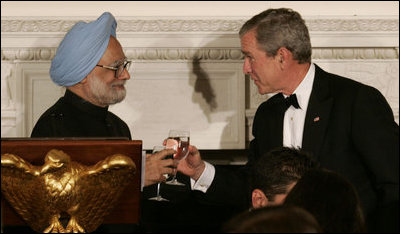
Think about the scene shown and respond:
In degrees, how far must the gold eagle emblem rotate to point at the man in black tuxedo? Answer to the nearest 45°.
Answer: approximately 135° to its left

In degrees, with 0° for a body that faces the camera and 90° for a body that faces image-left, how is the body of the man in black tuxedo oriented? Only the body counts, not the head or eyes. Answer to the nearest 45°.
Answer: approximately 45°

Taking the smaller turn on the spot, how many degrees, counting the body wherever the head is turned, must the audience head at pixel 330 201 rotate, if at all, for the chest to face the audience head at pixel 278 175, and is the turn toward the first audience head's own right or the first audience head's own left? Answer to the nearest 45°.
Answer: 0° — they already face them

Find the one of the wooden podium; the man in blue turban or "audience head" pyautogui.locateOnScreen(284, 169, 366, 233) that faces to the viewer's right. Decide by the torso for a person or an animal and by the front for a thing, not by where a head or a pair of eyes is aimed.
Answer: the man in blue turban

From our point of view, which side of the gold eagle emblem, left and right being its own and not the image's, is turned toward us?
front

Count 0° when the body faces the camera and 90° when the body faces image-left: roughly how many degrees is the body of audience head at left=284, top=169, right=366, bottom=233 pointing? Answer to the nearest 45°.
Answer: approximately 180°

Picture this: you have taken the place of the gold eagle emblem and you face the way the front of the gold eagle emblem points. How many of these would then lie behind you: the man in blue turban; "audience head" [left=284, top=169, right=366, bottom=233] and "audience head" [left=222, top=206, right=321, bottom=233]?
1

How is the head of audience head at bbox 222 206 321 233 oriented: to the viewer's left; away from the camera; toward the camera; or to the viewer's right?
away from the camera

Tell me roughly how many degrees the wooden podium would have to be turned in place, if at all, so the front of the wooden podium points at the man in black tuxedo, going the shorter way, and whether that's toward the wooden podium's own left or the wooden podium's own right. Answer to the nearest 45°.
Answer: approximately 135° to the wooden podium's own left

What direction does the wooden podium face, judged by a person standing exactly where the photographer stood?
facing the viewer

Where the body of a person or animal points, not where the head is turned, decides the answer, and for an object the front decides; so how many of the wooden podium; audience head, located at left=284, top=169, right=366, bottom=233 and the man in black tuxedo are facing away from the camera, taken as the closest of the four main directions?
1

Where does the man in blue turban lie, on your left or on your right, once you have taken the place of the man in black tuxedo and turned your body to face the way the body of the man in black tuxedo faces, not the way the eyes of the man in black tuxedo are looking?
on your right
